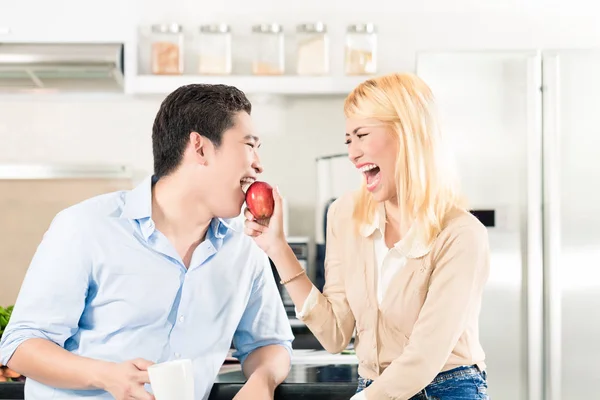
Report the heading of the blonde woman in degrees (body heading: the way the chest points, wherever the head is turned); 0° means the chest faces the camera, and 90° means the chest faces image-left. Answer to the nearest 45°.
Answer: approximately 45°

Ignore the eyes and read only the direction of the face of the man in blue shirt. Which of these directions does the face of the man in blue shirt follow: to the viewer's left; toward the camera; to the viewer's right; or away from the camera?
to the viewer's right

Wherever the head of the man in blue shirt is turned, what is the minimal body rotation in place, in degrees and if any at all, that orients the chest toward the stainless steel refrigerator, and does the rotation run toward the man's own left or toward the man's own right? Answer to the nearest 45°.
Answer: approximately 90° to the man's own left

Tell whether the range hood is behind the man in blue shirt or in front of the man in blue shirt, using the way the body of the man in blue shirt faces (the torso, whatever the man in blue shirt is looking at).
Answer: behind

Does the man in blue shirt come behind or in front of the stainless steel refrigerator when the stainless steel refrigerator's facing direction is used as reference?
in front

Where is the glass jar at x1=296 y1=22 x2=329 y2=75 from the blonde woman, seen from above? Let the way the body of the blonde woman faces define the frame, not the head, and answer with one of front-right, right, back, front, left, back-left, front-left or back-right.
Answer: back-right

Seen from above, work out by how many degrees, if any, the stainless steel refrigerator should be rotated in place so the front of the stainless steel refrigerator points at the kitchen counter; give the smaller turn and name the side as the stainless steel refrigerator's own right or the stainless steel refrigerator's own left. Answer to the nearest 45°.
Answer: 0° — it already faces it

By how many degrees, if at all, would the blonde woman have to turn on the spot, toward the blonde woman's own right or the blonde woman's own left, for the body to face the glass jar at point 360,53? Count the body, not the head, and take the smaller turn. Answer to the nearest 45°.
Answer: approximately 135° to the blonde woman's own right

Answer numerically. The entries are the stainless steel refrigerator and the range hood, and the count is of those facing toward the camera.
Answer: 2

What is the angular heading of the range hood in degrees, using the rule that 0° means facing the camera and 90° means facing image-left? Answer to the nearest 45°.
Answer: approximately 0°
